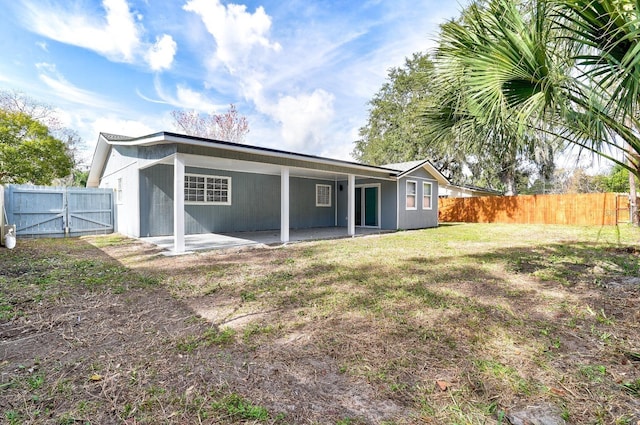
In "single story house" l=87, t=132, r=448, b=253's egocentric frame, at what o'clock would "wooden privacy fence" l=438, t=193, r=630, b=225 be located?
The wooden privacy fence is roughly at 10 o'clock from the single story house.

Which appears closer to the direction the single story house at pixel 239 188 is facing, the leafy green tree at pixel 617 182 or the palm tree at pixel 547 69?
the palm tree

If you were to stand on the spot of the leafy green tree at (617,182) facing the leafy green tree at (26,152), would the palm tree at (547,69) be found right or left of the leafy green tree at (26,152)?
left

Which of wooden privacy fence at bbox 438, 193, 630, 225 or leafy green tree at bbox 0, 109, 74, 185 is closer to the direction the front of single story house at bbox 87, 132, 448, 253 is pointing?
the wooden privacy fence

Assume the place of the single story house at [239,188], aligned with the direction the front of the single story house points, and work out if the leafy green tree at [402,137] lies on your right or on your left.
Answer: on your left

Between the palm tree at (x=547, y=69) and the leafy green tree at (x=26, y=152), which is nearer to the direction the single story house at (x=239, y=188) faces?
the palm tree

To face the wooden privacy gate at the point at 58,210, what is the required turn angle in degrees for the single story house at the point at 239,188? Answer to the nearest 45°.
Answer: approximately 135° to its right

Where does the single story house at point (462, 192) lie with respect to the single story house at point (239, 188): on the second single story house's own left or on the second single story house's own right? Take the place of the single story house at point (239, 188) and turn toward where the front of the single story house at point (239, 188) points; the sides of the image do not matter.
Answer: on the second single story house's own left

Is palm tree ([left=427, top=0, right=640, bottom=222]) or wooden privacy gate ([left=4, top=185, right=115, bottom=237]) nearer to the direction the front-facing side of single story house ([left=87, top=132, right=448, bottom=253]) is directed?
the palm tree

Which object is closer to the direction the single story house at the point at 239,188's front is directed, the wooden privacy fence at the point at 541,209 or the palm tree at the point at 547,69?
the palm tree
